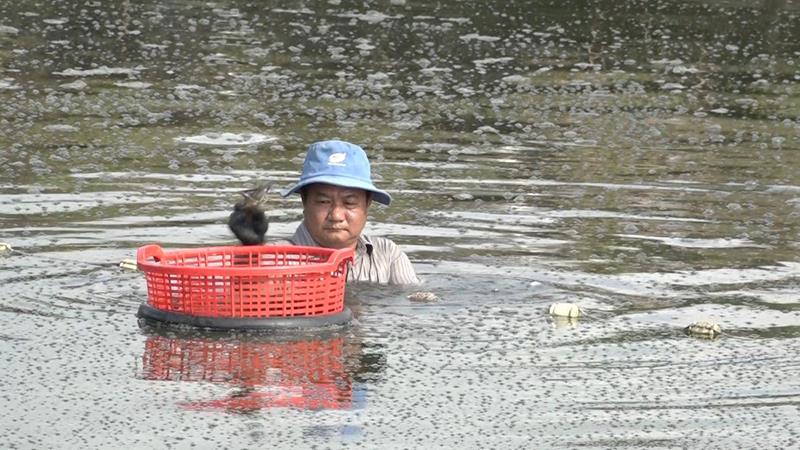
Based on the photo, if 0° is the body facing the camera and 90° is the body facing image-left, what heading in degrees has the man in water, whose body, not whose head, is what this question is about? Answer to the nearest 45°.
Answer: approximately 0°

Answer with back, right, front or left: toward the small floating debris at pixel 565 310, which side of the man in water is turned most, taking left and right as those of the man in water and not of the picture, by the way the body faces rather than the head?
left

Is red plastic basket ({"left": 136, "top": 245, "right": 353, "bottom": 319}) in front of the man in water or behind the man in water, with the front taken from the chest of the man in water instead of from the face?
in front

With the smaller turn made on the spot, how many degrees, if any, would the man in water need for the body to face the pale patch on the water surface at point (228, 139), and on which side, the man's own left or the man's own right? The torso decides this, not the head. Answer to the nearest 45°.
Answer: approximately 180°

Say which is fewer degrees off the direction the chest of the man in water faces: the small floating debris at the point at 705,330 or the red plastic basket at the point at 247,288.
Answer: the red plastic basket
